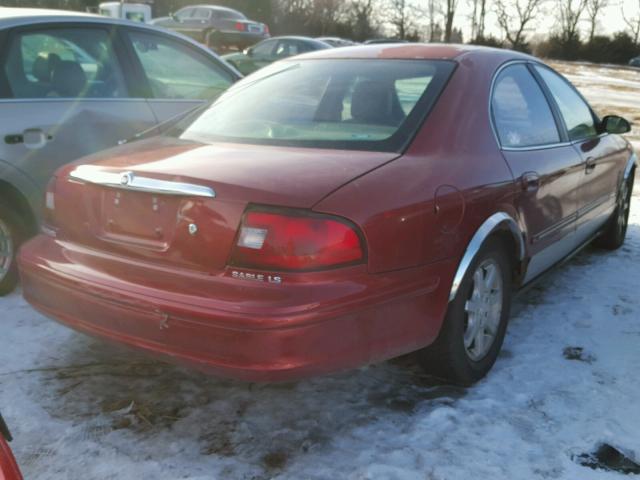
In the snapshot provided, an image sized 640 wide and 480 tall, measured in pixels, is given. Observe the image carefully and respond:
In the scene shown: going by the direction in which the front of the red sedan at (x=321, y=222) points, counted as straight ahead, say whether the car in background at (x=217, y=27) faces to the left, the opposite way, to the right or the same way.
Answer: to the left

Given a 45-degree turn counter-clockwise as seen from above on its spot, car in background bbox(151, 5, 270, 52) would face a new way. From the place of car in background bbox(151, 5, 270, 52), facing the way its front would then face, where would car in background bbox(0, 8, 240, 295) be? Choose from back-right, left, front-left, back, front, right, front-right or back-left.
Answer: left

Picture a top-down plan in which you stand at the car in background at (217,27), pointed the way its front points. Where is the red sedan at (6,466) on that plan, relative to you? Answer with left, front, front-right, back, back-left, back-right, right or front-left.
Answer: back-left

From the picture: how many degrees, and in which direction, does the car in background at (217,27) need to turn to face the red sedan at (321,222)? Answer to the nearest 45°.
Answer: approximately 135° to its left

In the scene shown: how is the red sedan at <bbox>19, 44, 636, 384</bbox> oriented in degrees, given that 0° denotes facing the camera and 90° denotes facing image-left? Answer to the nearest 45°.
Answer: approximately 225°

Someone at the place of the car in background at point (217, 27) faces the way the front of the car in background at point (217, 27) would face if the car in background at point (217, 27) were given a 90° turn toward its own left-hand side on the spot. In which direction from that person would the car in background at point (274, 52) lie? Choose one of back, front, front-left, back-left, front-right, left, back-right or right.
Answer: front-left

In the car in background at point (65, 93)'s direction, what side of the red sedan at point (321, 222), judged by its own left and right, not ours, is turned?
left

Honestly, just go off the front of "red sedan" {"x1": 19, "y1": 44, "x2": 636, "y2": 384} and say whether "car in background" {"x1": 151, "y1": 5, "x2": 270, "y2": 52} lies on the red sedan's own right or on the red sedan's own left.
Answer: on the red sedan's own left

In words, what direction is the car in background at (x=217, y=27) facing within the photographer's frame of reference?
facing away from the viewer and to the left of the viewer

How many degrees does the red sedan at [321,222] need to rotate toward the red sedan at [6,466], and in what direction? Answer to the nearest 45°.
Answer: approximately 180°

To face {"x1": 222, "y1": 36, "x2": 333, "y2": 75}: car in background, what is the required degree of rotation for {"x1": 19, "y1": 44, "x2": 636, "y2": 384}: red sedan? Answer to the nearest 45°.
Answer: approximately 45° to its left

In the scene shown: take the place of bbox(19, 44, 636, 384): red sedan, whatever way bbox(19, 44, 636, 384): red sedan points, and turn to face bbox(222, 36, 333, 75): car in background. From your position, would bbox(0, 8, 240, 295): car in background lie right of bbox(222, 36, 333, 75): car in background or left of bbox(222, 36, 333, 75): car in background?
left

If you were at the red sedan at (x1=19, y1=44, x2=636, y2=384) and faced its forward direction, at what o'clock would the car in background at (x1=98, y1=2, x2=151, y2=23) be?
The car in background is roughly at 10 o'clock from the red sedan.
